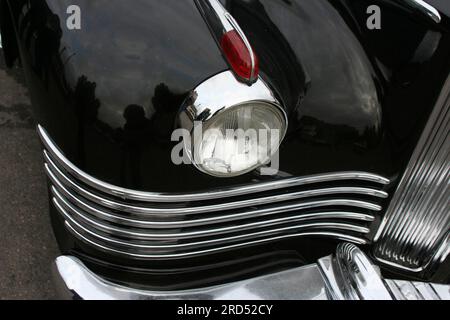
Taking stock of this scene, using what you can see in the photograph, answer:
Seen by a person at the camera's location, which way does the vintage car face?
facing the viewer and to the right of the viewer
